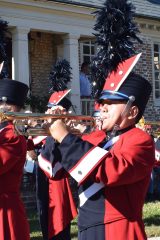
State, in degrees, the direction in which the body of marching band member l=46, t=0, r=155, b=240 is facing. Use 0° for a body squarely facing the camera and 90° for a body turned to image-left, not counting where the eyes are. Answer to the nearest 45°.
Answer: approximately 45°

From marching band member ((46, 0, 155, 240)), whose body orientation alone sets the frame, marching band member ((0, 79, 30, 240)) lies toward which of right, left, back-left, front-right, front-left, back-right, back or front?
right

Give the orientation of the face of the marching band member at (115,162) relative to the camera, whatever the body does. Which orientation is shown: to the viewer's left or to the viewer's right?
to the viewer's left
